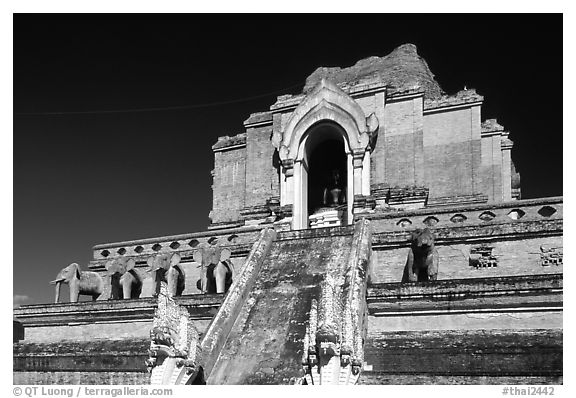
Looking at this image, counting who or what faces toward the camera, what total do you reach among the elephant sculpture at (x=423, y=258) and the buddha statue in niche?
2

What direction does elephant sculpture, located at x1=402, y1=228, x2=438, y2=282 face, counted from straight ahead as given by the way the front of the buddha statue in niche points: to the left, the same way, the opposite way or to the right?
the same way

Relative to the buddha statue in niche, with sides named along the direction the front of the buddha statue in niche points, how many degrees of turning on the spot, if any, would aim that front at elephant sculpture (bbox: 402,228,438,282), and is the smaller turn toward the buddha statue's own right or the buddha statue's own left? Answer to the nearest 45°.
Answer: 0° — it already faces it

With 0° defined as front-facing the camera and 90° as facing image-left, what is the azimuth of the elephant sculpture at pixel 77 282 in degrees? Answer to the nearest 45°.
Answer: approximately 45°

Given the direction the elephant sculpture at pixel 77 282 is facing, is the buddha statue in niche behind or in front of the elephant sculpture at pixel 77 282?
behind

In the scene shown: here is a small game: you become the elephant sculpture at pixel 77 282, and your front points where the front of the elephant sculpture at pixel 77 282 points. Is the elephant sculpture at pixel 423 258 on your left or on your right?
on your left

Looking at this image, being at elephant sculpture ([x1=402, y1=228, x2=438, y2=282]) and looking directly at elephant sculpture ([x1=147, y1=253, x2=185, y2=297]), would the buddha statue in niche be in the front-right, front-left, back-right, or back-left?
front-right

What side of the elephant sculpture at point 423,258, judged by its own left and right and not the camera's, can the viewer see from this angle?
front

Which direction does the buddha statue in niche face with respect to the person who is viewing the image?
facing the viewer
